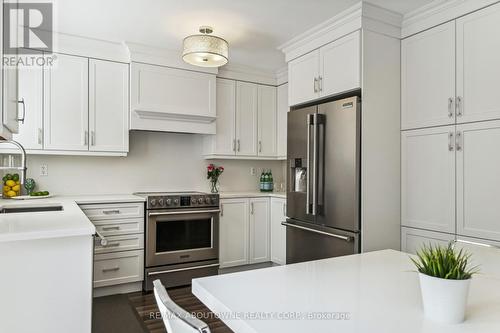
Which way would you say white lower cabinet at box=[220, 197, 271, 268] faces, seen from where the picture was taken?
facing the viewer and to the right of the viewer

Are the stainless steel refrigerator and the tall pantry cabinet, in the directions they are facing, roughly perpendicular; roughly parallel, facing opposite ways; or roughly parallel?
roughly parallel

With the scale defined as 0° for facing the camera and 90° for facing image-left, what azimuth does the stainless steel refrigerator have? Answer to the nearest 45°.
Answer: approximately 45°

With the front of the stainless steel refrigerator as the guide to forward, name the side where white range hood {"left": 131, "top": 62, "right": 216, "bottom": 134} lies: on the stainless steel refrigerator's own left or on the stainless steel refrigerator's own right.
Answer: on the stainless steel refrigerator's own right

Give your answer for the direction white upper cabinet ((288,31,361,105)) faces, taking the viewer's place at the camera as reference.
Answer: facing the viewer and to the left of the viewer

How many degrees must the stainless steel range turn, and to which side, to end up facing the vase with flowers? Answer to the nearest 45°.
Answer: approximately 90° to its left

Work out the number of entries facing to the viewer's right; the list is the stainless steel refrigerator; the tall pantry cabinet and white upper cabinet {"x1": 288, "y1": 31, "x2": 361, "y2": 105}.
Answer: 0

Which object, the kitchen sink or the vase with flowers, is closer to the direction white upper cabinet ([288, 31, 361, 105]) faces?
the kitchen sink

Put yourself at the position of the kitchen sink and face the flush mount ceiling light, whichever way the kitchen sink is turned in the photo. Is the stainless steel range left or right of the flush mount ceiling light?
left

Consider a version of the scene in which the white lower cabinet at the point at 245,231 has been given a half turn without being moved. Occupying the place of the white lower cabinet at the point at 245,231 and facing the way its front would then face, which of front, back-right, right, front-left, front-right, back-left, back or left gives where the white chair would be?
back-left

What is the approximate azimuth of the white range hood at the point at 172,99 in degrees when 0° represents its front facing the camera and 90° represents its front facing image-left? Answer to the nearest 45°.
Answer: approximately 315°

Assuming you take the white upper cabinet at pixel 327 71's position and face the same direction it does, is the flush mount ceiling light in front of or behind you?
in front

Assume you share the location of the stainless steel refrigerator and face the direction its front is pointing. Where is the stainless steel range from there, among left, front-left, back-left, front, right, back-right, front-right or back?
front-right

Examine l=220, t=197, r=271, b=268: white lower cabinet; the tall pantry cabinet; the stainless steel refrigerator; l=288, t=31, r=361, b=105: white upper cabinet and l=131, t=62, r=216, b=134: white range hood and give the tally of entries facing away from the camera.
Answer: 0

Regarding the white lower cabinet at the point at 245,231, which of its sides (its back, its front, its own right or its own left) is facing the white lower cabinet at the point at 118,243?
right
